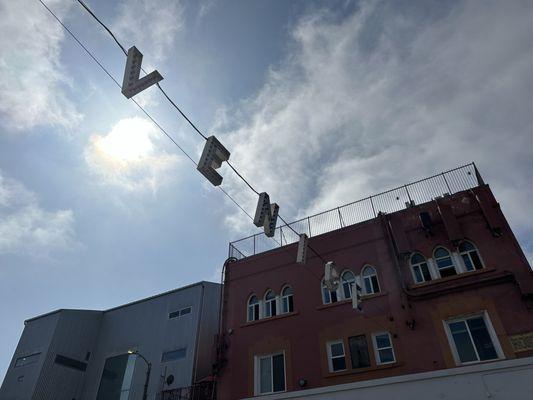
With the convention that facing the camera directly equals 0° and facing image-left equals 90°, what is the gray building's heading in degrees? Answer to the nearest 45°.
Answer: approximately 45°

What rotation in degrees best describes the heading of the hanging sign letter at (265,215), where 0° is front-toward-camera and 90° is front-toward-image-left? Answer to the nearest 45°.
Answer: approximately 315°

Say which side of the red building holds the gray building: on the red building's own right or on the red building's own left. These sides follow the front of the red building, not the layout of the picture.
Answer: on the red building's own right

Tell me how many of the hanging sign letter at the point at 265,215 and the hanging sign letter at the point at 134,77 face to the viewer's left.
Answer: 0

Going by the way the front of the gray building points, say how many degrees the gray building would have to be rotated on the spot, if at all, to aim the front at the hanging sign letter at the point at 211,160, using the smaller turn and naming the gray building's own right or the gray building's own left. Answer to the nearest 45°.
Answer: approximately 45° to the gray building's own left

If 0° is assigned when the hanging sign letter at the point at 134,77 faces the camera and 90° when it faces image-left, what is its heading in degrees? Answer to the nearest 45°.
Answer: approximately 315°

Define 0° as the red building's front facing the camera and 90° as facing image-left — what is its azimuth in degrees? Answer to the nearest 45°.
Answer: approximately 45°

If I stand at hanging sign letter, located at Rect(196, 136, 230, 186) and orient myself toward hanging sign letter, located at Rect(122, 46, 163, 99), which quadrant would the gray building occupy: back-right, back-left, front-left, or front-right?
back-right

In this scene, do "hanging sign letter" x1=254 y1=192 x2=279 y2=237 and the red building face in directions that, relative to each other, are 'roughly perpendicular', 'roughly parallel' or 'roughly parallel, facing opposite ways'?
roughly perpendicular

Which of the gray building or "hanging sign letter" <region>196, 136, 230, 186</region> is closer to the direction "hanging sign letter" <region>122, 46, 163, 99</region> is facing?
the hanging sign letter

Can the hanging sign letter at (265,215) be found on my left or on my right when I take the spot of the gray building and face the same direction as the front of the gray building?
on my left

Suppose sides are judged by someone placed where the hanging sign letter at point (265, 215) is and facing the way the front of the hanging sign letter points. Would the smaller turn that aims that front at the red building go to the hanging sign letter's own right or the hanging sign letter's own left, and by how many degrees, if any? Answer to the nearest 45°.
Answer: approximately 90° to the hanging sign letter's own left

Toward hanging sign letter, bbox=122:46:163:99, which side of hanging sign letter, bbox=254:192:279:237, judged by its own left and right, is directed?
right
